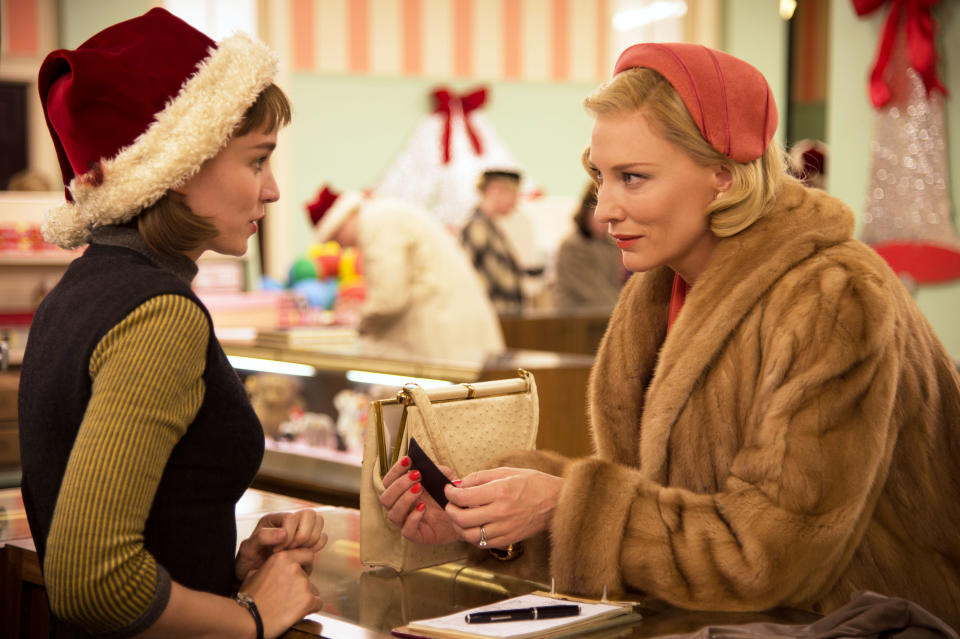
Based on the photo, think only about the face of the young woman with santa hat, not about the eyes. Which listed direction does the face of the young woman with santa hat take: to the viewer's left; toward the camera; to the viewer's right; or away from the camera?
to the viewer's right

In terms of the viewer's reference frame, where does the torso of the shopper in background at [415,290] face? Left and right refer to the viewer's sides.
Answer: facing to the left of the viewer

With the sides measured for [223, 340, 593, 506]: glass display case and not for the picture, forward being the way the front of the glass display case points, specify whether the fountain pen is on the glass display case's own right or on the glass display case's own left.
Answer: on the glass display case's own left

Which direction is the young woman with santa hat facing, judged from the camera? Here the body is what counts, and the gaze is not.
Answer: to the viewer's right

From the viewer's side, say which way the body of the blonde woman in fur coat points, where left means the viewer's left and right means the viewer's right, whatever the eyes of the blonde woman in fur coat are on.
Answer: facing the viewer and to the left of the viewer

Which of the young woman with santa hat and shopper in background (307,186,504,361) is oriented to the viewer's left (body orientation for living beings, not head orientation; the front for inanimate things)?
the shopper in background

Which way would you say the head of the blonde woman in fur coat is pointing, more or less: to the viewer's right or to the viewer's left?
to the viewer's left

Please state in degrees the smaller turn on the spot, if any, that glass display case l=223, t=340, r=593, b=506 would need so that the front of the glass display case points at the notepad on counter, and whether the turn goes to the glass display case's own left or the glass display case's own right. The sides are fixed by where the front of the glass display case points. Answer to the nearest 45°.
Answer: approximately 45° to the glass display case's own left

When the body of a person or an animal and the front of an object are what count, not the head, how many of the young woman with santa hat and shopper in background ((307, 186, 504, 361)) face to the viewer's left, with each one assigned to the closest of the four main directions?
1
